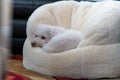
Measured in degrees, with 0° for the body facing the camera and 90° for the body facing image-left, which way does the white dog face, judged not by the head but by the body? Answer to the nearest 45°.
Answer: approximately 45°
